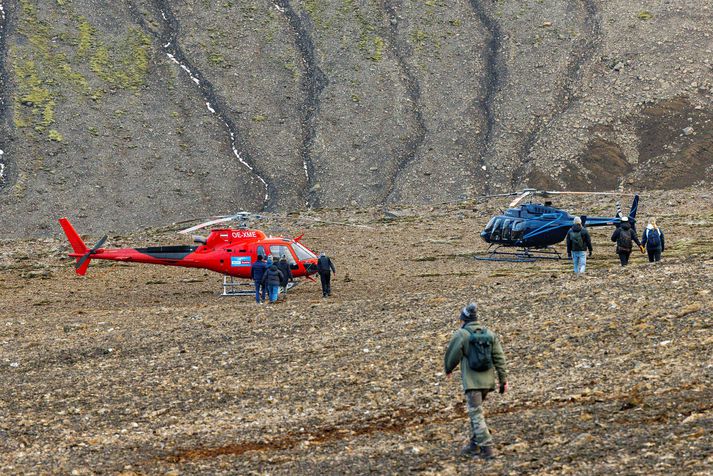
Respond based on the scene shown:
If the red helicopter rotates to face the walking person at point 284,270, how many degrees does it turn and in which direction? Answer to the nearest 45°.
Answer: approximately 45° to its right

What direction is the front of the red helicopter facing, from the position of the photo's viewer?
facing to the right of the viewer

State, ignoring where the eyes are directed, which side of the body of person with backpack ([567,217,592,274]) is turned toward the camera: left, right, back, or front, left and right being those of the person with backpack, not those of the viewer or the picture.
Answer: back

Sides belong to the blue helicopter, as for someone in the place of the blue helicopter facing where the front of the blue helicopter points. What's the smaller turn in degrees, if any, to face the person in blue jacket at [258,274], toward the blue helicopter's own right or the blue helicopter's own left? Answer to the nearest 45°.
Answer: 0° — it already faces them

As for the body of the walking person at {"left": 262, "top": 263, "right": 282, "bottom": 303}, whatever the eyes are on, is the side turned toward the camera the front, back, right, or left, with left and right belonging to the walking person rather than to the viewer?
back

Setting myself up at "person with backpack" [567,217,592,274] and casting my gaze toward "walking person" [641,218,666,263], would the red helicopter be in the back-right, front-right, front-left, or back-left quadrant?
back-left

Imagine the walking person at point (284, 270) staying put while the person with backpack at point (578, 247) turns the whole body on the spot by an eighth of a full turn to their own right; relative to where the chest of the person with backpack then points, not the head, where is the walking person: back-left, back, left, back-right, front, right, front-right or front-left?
back-left

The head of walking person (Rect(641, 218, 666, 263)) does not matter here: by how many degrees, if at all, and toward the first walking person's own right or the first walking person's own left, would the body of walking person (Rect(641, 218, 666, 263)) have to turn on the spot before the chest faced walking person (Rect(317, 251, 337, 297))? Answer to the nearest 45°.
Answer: approximately 90° to the first walking person's own left

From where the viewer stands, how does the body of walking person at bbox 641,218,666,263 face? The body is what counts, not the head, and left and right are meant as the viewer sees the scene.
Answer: facing away from the viewer

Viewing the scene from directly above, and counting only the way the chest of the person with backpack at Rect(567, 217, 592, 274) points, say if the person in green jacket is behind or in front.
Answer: behind

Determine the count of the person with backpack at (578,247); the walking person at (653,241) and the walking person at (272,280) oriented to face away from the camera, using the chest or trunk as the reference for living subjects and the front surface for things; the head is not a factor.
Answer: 3

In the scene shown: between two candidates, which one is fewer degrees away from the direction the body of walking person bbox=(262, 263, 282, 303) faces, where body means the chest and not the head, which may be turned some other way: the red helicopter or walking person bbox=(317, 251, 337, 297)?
the red helicopter

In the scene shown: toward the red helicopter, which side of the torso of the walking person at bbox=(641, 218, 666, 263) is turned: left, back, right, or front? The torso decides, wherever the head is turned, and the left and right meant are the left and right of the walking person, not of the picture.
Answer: left

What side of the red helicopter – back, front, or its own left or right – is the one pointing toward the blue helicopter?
front

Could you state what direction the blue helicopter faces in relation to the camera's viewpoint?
facing the viewer and to the left of the viewer

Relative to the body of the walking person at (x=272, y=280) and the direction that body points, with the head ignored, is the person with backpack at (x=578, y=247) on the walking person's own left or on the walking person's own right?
on the walking person's own right

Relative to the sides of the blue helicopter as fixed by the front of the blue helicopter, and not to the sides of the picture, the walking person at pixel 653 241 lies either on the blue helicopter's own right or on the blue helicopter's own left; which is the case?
on the blue helicopter's own left
